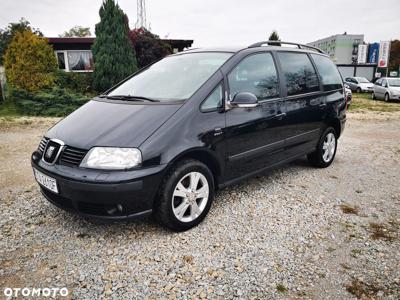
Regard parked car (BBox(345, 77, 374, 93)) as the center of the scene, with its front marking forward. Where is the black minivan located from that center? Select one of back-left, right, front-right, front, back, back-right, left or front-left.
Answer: front-right

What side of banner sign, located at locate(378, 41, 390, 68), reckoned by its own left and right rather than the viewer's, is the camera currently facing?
front

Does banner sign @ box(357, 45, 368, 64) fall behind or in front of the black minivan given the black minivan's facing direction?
behind

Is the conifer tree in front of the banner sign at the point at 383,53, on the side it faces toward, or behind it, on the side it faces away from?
in front

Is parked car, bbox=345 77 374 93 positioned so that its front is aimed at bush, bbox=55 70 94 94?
no

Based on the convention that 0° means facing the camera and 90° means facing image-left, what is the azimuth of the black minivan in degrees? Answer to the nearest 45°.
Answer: approximately 45°

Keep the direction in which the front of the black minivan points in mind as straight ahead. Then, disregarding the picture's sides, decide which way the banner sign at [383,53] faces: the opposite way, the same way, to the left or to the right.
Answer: the same way

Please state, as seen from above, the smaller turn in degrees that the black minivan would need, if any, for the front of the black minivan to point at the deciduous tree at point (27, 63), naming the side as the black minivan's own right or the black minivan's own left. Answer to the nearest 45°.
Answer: approximately 90° to the black minivan's own right

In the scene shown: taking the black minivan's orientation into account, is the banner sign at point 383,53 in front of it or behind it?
behind

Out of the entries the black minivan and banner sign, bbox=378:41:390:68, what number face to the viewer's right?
0

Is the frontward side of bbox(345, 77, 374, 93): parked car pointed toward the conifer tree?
no
